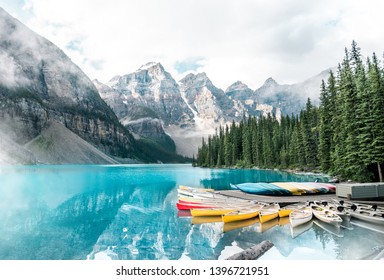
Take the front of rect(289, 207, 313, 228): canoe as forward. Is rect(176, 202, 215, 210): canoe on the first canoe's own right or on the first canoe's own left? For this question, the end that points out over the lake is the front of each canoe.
on the first canoe's own right

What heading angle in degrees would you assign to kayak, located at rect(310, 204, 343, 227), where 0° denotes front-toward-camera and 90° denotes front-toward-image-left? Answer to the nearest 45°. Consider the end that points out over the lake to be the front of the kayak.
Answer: approximately 315°

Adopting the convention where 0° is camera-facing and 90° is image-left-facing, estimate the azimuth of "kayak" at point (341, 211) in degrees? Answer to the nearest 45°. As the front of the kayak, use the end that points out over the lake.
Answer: approximately 315°

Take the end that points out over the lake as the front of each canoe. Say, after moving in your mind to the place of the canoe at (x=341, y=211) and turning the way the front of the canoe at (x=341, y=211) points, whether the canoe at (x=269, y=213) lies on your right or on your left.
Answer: on your right
